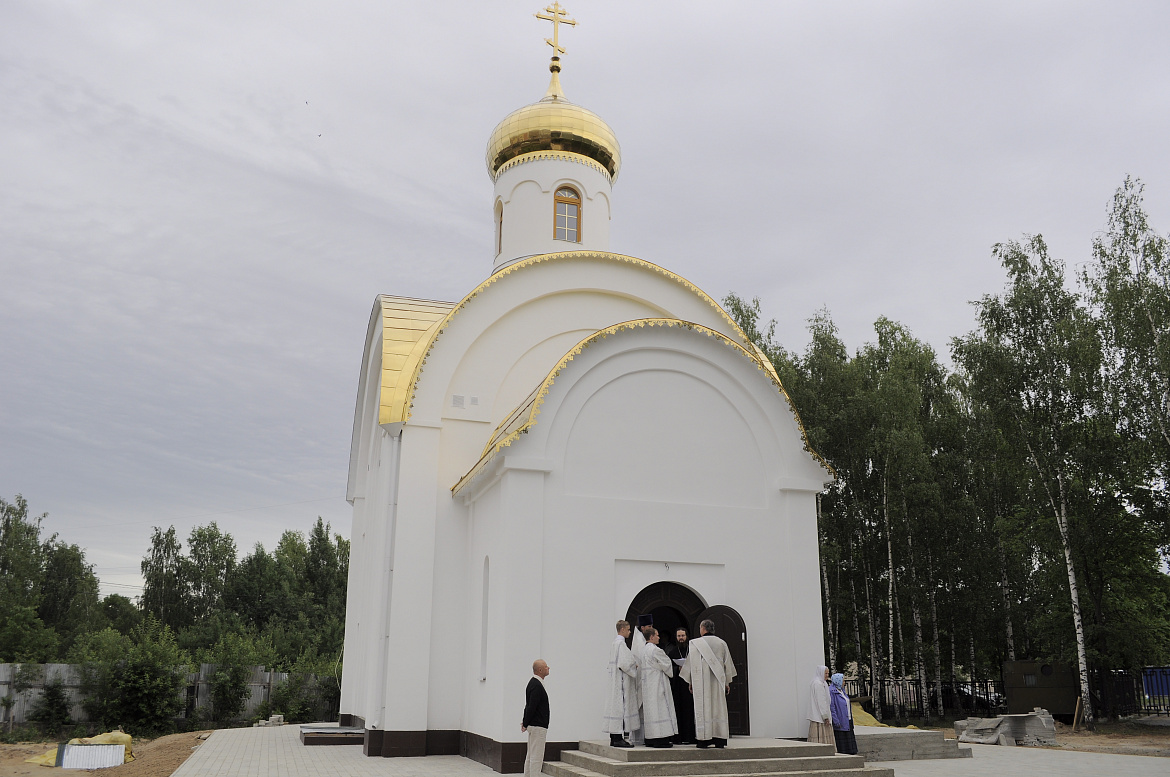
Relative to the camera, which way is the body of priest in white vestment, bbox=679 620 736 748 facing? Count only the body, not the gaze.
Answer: away from the camera

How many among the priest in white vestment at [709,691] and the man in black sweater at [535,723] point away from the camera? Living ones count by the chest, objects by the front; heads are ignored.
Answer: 1

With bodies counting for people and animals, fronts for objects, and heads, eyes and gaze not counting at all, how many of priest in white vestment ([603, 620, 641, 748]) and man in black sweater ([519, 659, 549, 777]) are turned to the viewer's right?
2

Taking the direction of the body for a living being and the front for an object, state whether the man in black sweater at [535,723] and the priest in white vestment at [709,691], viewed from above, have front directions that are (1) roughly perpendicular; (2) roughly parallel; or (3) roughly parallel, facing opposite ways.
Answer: roughly perpendicular

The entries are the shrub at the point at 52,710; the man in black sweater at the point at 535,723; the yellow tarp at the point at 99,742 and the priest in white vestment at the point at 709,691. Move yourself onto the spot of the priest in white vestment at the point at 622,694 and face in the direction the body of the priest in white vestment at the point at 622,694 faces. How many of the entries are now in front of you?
1

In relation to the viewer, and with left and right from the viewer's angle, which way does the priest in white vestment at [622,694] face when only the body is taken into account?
facing to the right of the viewer

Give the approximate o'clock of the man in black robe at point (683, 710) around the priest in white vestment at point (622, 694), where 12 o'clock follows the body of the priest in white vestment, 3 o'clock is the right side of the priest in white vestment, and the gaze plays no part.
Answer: The man in black robe is roughly at 11 o'clock from the priest in white vestment.

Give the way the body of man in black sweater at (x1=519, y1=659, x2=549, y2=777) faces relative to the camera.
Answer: to the viewer's right

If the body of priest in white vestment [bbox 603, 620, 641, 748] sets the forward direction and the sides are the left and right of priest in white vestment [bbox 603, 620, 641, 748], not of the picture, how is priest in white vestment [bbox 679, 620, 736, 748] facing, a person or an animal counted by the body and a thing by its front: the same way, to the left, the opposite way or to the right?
to the left

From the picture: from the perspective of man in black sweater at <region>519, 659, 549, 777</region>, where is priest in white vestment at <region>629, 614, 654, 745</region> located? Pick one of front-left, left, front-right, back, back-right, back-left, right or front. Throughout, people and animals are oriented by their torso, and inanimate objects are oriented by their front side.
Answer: front-left
